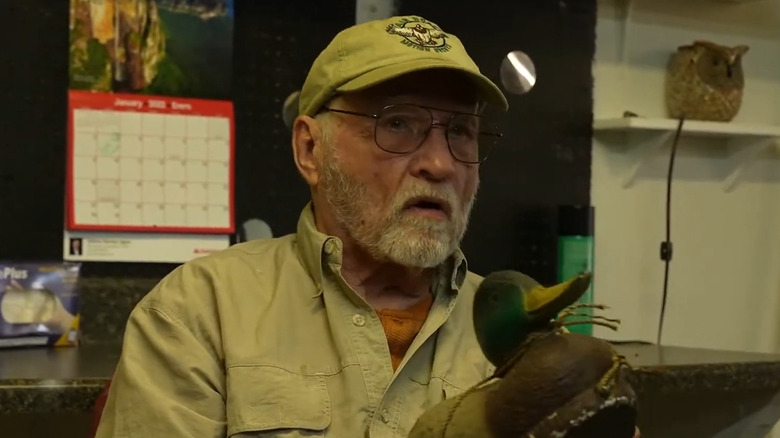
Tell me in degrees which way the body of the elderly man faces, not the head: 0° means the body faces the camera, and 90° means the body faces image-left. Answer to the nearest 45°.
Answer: approximately 315°

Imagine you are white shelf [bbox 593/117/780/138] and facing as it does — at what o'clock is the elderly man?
The elderly man is roughly at 1 o'clock from the white shelf.

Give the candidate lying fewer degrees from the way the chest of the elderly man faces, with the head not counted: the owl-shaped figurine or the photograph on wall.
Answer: the owl-shaped figurine

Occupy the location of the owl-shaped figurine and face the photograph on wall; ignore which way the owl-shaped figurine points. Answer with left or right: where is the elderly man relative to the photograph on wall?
left

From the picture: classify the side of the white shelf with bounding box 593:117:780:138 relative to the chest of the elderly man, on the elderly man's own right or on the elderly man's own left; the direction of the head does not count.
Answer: on the elderly man's own left

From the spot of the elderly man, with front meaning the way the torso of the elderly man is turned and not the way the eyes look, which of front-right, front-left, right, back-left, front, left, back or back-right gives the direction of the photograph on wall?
back

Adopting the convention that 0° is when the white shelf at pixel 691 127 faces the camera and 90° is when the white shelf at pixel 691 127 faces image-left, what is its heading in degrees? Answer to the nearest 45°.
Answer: approximately 0°

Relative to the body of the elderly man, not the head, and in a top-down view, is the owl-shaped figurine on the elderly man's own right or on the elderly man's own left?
on the elderly man's own left

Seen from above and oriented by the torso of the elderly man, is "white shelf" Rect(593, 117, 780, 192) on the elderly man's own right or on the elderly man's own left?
on the elderly man's own left

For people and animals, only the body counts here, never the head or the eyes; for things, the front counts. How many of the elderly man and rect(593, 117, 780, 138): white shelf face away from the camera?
0

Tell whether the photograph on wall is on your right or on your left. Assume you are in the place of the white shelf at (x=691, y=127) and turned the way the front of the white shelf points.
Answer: on your right
